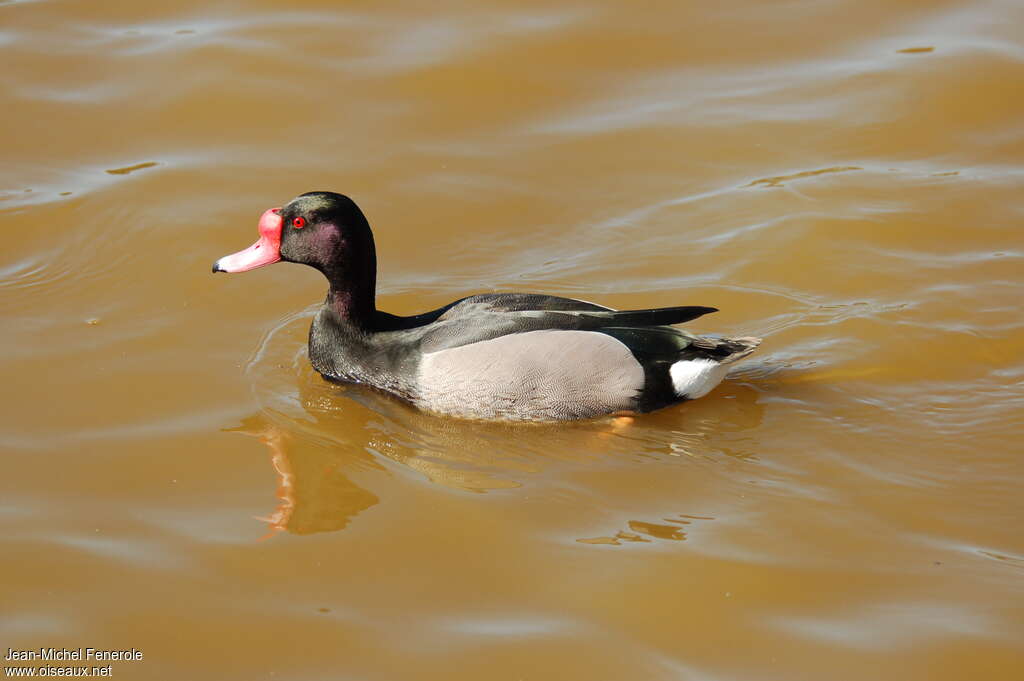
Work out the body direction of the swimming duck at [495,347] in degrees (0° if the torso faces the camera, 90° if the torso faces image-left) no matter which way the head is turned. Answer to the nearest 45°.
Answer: approximately 90°
